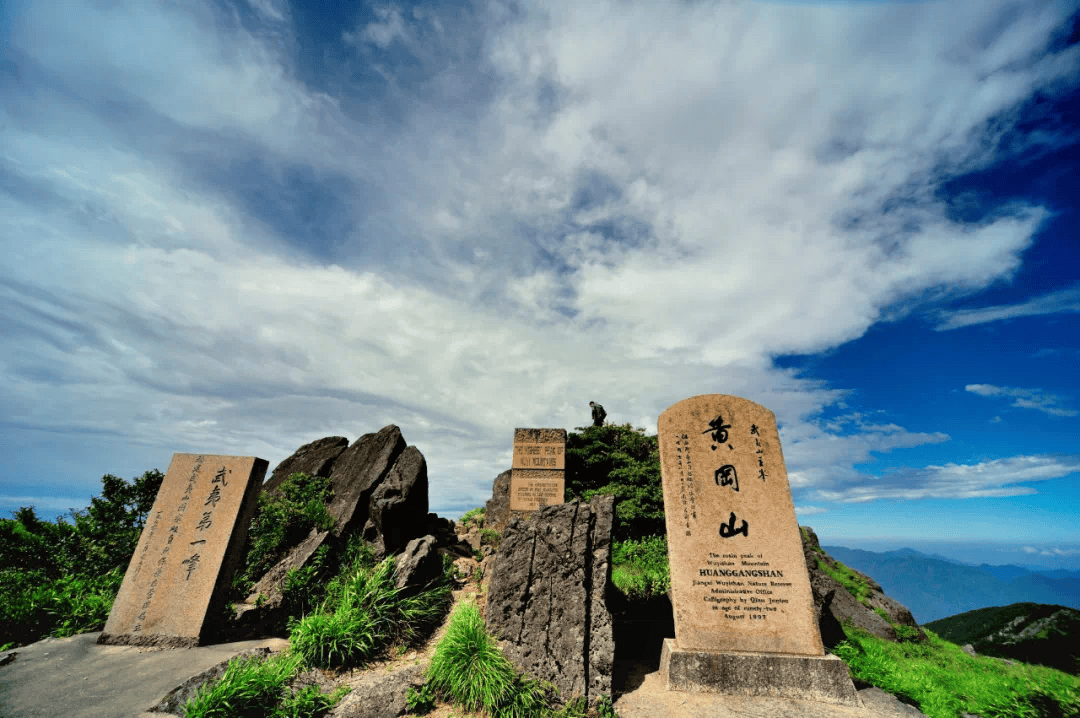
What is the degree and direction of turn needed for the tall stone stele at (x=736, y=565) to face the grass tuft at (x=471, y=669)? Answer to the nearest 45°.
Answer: approximately 45° to its right

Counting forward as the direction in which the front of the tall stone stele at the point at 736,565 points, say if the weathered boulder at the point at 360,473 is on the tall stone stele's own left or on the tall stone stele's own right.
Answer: on the tall stone stele's own right

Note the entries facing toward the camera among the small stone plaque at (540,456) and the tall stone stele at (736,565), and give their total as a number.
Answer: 2

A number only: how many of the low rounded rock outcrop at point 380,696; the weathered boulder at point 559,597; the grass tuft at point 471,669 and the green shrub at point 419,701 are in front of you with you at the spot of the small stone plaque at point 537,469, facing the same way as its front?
4

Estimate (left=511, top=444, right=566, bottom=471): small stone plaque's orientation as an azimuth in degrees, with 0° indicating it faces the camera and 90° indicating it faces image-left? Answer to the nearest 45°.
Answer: approximately 0°

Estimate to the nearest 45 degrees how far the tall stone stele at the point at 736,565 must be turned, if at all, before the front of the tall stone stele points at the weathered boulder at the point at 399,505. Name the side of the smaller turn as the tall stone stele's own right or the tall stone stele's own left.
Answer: approximately 90° to the tall stone stele's own right

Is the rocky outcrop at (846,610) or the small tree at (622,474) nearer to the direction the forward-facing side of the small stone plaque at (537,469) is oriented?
the rocky outcrop

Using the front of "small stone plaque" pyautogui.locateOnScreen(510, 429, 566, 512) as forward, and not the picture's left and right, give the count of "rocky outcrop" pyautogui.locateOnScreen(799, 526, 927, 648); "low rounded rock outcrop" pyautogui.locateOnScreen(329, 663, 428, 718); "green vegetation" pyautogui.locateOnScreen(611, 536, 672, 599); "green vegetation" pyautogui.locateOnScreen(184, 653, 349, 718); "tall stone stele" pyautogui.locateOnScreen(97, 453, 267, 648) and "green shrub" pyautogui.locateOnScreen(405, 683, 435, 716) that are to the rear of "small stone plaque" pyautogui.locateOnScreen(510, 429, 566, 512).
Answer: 0

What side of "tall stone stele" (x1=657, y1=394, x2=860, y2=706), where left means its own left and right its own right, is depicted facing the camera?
front

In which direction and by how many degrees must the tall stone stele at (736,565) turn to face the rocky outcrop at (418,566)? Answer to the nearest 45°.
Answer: approximately 90° to its right

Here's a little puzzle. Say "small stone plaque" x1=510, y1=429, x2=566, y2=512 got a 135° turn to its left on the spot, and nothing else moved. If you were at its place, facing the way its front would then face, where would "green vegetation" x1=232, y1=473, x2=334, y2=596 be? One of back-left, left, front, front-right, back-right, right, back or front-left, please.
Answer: back

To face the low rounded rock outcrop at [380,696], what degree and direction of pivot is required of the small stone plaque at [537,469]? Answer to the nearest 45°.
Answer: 0° — it already faces it

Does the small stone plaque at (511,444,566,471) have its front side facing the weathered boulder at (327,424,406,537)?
no

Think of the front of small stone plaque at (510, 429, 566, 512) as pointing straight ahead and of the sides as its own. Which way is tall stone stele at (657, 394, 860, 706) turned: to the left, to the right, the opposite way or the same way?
the same way

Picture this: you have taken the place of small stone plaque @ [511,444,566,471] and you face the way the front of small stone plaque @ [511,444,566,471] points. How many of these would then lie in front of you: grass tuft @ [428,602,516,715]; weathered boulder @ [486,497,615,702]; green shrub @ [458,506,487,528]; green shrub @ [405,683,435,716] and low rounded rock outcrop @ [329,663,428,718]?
4

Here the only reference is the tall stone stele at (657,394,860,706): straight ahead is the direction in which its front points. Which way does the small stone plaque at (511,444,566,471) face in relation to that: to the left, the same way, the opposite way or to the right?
the same way
